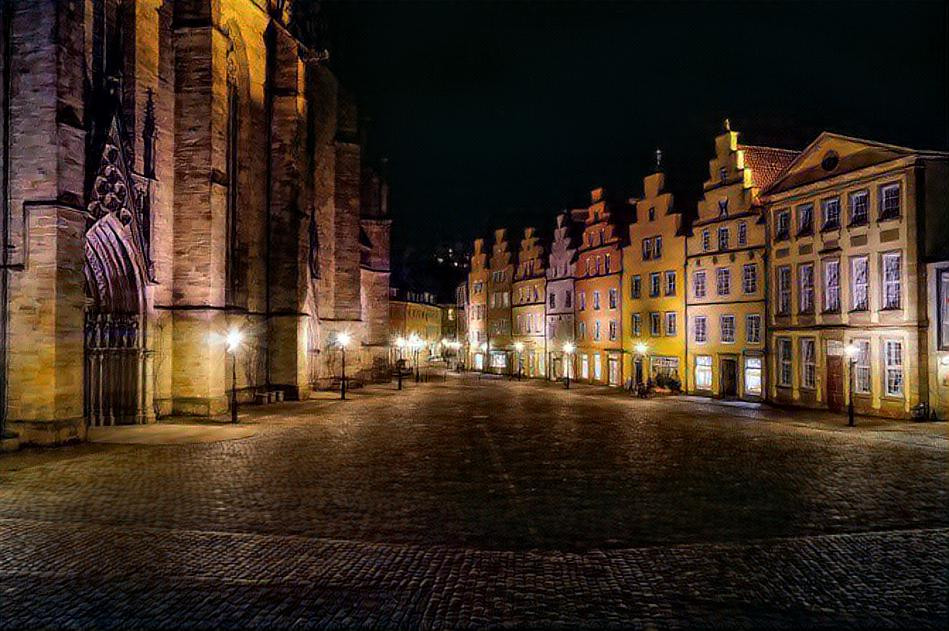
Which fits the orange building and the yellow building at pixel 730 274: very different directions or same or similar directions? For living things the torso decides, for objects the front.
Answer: same or similar directions

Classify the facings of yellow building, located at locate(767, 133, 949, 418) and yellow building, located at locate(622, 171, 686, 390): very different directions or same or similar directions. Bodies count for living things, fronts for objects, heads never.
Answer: same or similar directions

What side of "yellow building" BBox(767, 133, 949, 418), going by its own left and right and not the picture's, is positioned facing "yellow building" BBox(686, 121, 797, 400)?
right

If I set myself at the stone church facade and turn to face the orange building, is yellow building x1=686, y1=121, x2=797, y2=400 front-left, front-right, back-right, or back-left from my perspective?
front-right

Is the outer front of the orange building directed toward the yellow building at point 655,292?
no

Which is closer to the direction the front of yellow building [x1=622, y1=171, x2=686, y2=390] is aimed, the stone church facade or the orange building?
the stone church facade

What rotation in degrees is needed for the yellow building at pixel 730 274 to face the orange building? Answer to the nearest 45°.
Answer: approximately 90° to its right

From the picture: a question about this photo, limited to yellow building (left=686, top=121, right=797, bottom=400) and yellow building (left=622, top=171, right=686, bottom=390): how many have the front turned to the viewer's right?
0

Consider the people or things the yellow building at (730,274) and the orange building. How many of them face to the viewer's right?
0

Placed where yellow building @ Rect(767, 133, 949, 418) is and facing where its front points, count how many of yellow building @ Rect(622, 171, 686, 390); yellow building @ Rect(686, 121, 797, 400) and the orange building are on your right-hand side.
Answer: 3

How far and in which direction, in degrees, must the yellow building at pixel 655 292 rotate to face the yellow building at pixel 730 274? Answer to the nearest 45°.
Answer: approximately 90° to its left

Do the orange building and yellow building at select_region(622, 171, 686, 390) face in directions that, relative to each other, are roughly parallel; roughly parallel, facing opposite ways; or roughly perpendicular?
roughly parallel

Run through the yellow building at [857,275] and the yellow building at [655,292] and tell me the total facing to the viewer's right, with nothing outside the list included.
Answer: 0

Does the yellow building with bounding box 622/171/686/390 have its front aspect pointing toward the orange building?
no

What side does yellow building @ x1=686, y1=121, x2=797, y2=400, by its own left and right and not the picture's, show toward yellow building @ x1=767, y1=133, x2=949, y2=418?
left

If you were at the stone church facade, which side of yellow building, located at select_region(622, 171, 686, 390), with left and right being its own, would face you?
front

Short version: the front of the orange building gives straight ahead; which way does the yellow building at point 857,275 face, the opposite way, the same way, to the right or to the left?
the same way

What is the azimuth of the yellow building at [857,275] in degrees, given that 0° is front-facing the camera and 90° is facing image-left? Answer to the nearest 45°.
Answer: approximately 45°

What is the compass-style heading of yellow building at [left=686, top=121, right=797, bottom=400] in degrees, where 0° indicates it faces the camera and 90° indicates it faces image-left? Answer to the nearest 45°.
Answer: approximately 45°

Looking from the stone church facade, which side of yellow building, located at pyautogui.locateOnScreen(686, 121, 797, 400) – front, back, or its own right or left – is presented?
front

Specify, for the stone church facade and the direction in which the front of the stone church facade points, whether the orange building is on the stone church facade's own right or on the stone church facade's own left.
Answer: on the stone church facade's own left
